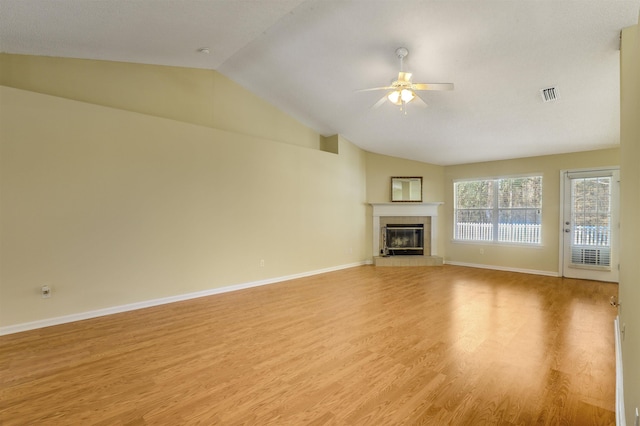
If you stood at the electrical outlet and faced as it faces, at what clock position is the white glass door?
The white glass door is roughly at 10 o'clock from the electrical outlet.

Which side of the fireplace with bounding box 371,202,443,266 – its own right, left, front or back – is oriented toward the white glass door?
left

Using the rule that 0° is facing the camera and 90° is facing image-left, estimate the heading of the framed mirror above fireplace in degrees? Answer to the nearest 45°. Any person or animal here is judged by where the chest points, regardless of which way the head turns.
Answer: approximately 0°

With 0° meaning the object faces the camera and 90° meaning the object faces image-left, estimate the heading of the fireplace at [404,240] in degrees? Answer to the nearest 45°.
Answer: approximately 0°

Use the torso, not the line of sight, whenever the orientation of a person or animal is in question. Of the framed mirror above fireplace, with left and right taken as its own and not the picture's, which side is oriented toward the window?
left
